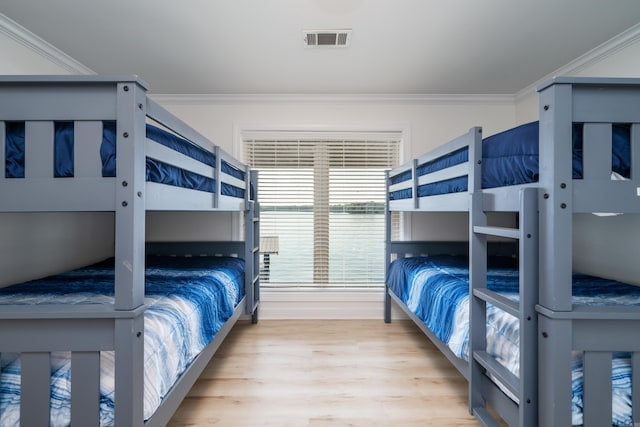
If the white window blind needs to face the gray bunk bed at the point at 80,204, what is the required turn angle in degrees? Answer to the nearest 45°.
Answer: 0° — it already faces it

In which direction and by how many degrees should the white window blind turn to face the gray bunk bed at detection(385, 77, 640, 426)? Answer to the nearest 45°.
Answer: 0° — it already faces it

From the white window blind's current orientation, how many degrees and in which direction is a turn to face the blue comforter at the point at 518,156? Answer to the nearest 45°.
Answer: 0° — it already faces it
